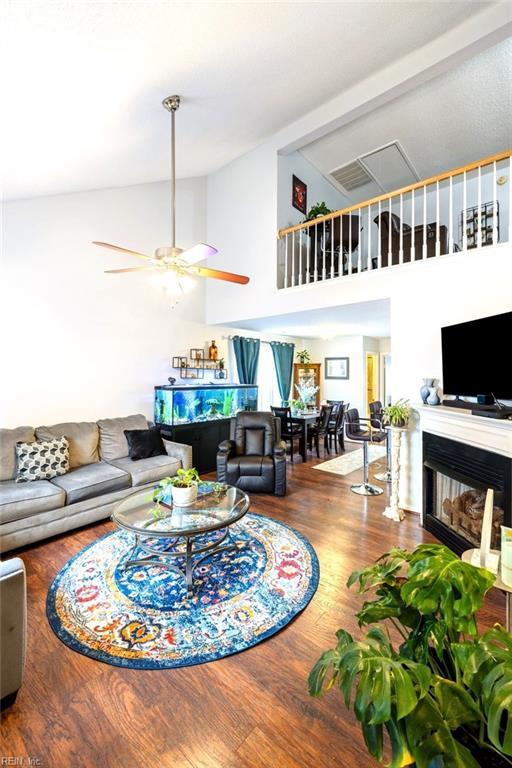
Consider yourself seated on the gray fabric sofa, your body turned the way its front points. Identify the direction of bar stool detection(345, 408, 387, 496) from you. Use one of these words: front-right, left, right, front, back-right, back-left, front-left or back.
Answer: front-left

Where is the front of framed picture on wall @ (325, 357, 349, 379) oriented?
toward the camera

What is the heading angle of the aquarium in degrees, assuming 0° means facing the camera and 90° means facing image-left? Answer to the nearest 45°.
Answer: approximately 315°

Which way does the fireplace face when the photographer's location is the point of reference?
facing the viewer and to the left of the viewer

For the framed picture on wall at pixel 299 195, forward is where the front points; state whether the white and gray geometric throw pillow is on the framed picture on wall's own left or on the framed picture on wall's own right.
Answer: on the framed picture on wall's own right

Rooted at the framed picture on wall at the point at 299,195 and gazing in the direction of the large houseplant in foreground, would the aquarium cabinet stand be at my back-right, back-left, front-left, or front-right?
front-right

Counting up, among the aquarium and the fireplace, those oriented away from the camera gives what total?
0

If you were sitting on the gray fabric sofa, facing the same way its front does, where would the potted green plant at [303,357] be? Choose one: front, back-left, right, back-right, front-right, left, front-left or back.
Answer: left

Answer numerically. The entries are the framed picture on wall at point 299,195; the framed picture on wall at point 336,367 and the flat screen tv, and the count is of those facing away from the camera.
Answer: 0

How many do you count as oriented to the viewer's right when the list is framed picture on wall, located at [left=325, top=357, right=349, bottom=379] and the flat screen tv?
0

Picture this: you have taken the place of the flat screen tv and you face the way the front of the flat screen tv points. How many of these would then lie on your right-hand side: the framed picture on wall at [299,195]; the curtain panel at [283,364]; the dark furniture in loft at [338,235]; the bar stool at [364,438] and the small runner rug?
5

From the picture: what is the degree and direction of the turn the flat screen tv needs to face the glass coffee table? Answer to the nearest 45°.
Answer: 0° — it already faces it

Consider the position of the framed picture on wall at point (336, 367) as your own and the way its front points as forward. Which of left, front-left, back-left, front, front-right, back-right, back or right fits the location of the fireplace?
front

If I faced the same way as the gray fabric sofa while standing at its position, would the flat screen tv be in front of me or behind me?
in front

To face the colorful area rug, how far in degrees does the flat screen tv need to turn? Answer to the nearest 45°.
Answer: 0° — it already faces it
